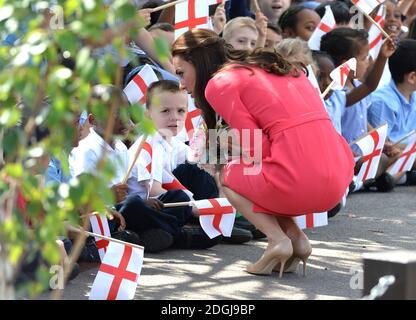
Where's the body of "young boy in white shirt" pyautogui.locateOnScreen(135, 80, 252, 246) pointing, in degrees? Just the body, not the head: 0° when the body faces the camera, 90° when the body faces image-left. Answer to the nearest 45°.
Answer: approximately 315°
